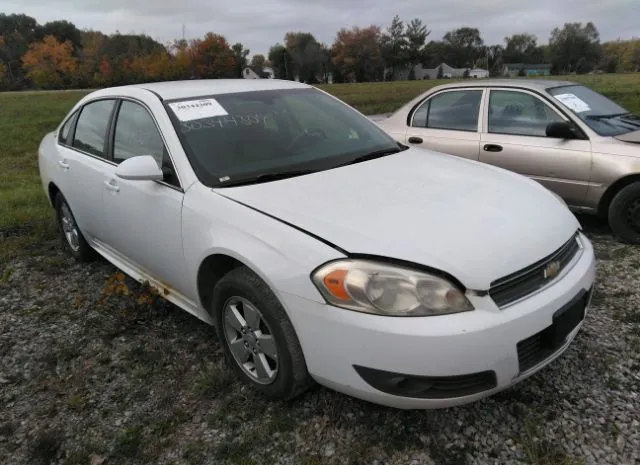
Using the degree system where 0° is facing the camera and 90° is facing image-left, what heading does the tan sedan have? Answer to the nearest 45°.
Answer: approximately 315°

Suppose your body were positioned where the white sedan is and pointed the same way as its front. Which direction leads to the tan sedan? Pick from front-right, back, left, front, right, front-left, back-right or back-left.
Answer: left

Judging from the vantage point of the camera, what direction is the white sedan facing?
facing the viewer and to the right of the viewer

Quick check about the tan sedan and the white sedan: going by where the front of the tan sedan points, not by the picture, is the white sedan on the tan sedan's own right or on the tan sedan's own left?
on the tan sedan's own right

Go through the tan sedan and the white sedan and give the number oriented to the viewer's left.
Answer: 0
